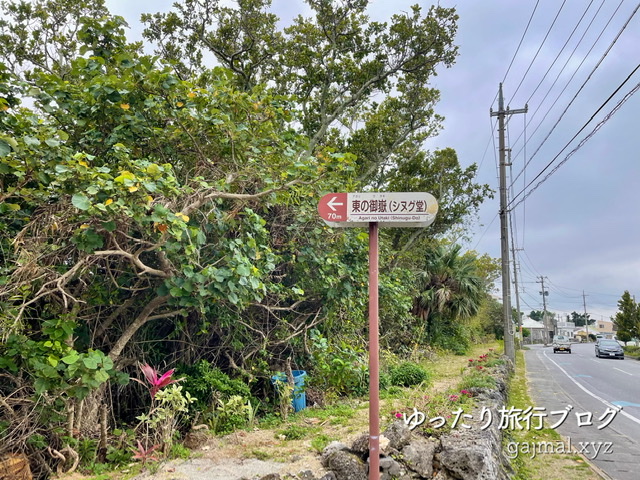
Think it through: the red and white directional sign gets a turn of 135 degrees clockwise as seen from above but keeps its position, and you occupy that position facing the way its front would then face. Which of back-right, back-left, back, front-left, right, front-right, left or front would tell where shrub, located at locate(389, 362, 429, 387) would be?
front-right

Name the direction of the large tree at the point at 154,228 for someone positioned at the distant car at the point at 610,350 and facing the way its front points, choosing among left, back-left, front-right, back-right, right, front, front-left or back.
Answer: front-right

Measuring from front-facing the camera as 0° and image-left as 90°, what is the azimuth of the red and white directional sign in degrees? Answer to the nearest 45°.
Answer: approximately 0°

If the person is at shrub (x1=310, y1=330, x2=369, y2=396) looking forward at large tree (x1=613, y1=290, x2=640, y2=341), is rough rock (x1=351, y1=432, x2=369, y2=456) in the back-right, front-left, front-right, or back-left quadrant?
back-right

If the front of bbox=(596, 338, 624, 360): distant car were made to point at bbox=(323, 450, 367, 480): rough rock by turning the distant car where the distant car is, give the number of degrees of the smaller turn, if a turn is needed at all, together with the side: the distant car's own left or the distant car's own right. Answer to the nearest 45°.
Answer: approximately 45° to the distant car's own right

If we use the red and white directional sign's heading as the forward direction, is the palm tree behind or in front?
behind

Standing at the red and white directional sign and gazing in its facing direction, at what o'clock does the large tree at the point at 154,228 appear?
The large tree is roughly at 4 o'clock from the red and white directional sign.

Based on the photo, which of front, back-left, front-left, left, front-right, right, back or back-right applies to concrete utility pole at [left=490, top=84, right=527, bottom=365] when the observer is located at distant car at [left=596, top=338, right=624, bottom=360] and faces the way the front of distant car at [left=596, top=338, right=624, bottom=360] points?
front-right

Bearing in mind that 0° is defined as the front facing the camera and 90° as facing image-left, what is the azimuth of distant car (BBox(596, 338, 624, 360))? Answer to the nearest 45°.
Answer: approximately 315°
